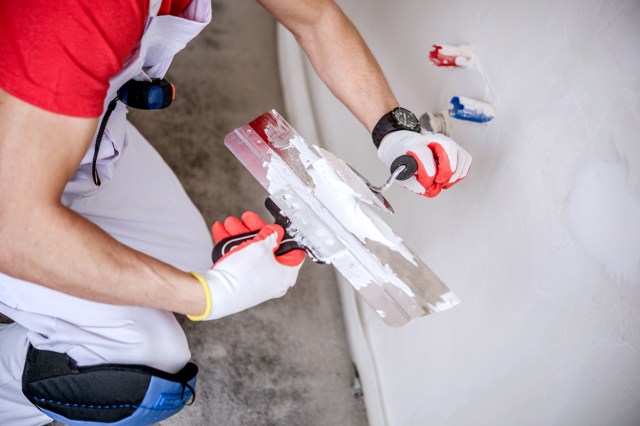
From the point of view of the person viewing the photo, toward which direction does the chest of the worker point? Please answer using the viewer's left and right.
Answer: facing to the right of the viewer
